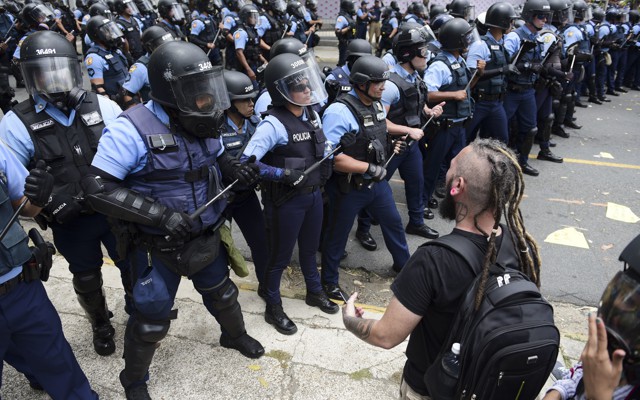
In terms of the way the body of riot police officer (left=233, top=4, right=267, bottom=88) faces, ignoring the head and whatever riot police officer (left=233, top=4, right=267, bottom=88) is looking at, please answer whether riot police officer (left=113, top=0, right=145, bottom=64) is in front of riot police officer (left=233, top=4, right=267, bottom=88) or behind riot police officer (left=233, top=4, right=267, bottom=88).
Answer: behind

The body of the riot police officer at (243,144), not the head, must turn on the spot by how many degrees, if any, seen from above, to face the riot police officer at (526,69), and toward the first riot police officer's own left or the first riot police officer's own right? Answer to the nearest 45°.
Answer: approximately 90° to the first riot police officer's own left

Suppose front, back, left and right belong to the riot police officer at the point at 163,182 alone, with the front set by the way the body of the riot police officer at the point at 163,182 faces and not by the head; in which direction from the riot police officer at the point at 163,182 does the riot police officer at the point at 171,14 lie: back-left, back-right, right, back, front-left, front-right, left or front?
back-left

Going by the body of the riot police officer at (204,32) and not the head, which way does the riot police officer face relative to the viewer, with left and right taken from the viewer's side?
facing the viewer and to the right of the viewer

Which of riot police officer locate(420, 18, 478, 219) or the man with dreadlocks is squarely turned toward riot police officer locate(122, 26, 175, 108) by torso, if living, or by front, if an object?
the man with dreadlocks

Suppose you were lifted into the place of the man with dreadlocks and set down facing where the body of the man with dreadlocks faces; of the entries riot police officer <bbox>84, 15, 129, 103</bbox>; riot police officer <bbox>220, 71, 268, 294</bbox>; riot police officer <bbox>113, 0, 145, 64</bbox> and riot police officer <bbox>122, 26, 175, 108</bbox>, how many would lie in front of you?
4

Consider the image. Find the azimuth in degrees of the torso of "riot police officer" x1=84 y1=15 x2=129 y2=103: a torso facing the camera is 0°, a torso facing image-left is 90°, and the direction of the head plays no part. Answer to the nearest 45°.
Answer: approximately 315°

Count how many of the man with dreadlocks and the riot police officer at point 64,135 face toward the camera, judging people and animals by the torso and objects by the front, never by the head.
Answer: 1

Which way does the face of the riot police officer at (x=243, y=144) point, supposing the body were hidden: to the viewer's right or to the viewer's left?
to the viewer's right

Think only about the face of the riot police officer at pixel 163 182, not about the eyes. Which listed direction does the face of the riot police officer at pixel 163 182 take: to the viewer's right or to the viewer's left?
to the viewer's right

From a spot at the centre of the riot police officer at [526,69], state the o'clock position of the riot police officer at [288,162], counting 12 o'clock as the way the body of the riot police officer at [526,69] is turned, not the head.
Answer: the riot police officer at [288,162] is roughly at 2 o'clock from the riot police officer at [526,69].

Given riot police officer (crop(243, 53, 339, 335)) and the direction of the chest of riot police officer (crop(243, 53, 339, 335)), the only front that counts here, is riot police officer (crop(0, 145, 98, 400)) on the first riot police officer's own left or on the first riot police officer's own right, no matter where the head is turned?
on the first riot police officer's own right

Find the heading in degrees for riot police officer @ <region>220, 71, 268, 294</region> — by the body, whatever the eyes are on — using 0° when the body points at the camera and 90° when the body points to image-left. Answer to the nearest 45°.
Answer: approximately 315°

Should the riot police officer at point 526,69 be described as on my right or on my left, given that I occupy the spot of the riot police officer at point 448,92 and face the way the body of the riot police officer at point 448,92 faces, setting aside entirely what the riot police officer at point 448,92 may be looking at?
on my left

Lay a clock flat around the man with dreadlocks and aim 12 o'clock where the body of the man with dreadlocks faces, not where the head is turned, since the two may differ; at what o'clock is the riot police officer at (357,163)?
The riot police officer is roughly at 1 o'clock from the man with dreadlocks.
